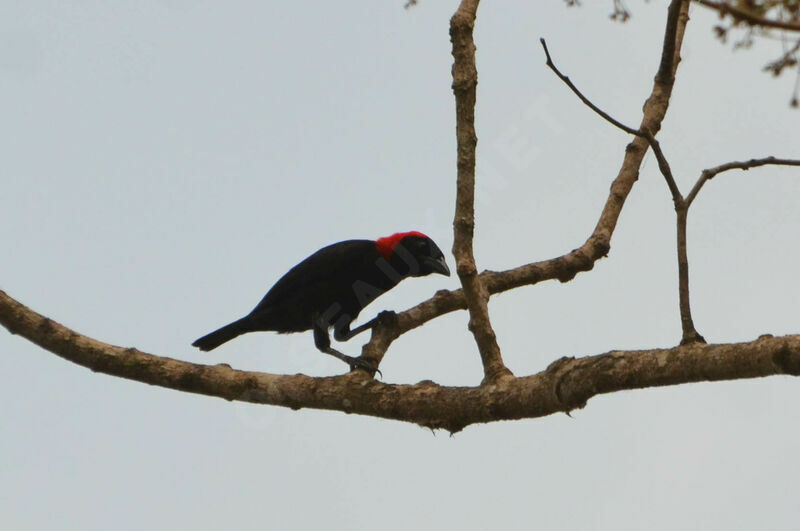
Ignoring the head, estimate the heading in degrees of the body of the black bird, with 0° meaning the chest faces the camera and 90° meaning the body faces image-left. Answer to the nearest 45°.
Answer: approximately 270°
